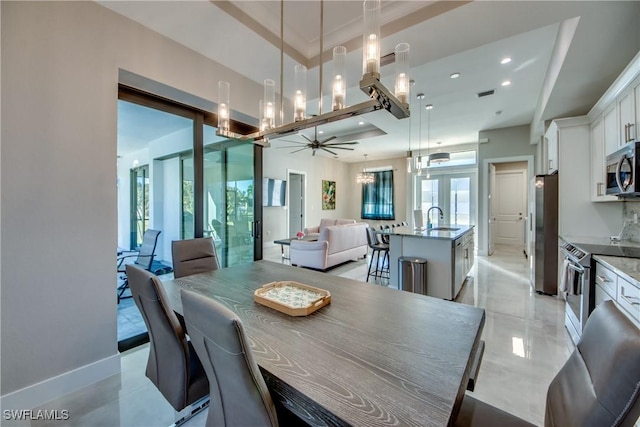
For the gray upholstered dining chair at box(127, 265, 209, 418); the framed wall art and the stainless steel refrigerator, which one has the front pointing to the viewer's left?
the stainless steel refrigerator

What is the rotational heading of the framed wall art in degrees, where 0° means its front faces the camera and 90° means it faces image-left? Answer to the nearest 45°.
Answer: approximately 315°

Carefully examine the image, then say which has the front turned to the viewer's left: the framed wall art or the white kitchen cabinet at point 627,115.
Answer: the white kitchen cabinet

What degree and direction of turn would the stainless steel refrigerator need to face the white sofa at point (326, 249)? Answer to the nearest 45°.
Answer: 0° — it already faces it

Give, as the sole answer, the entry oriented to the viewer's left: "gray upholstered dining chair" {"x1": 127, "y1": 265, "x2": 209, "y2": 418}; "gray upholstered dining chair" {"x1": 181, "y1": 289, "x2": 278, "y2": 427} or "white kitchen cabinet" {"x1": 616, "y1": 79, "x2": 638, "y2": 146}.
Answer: the white kitchen cabinet

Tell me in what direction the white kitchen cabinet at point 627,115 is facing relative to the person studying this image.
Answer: facing to the left of the viewer

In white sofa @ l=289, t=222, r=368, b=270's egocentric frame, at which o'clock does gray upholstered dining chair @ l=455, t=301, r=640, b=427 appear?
The gray upholstered dining chair is roughly at 7 o'clock from the white sofa.

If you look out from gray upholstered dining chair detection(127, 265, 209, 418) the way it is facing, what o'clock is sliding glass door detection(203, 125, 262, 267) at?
The sliding glass door is roughly at 11 o'clock from the gray upholstered dining chair.

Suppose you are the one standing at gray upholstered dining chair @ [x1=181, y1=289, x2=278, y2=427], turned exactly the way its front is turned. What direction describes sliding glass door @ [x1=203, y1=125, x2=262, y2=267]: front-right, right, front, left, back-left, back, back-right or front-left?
front-left

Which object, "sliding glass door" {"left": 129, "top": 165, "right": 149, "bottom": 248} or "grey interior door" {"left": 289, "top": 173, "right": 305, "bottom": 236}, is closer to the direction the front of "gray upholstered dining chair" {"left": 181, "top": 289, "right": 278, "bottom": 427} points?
the grey interior door

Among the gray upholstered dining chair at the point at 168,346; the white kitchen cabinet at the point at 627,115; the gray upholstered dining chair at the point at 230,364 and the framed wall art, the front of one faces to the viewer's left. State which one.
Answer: the white kitchen cabinet

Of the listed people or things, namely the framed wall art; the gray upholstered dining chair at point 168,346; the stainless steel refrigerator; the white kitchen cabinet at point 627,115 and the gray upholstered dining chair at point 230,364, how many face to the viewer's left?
2

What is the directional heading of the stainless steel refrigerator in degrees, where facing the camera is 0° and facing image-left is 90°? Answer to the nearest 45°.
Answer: approximately 90°
